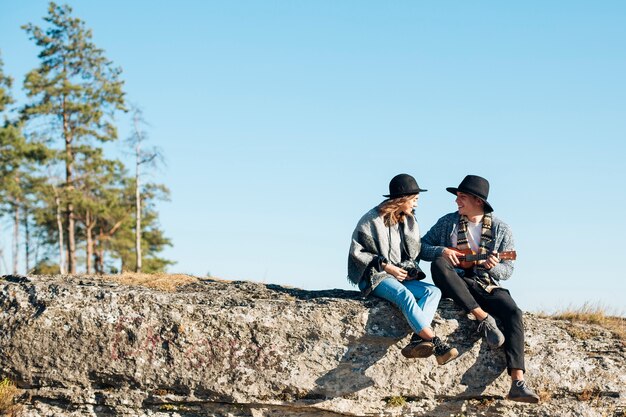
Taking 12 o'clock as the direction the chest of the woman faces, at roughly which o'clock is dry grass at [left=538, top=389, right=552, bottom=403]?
The dry grass is roughly at 10 o'clock from the woman.

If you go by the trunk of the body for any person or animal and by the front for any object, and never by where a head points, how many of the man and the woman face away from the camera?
0

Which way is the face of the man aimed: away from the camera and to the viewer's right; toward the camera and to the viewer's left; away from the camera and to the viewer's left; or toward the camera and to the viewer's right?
toward the camera and to the viewer's left

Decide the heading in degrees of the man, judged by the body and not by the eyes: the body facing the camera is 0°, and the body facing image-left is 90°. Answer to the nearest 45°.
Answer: approximately 0°

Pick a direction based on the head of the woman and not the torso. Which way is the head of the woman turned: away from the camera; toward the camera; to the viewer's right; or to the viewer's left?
to the viewer's right

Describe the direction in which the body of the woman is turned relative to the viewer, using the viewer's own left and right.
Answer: facing the viewer and to the right of the viewer
